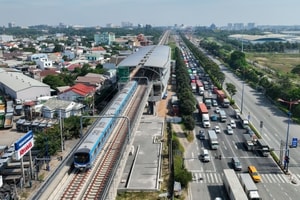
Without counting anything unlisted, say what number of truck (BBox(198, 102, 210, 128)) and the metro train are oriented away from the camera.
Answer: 0

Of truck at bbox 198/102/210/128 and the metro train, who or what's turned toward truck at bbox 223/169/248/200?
truck at bbox 198/102/210/128

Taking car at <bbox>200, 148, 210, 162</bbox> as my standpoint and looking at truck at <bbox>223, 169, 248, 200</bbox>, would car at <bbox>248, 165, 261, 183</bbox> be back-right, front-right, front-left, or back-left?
front-left

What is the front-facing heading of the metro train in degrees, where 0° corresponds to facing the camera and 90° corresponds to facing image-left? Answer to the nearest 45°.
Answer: approximately 45°

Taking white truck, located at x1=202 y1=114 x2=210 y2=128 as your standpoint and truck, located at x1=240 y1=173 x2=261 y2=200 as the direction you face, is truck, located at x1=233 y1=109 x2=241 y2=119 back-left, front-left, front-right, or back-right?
back-left

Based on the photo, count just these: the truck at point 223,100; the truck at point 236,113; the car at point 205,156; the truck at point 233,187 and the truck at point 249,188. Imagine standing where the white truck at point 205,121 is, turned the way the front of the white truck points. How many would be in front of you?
3

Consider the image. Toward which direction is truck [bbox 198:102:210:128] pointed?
toward the camera

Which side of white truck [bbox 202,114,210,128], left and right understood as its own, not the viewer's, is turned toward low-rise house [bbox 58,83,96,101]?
right

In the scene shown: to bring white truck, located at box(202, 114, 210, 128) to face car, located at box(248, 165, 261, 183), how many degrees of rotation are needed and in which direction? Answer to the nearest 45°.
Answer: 0° — it already faces it

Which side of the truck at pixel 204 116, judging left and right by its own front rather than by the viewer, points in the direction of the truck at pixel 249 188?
front

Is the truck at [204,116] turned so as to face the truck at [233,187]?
yes

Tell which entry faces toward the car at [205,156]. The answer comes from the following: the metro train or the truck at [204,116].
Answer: the truck

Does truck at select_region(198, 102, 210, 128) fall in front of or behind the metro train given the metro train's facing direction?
behind

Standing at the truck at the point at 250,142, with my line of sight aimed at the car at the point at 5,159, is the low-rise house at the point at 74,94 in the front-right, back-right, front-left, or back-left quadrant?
front-right
